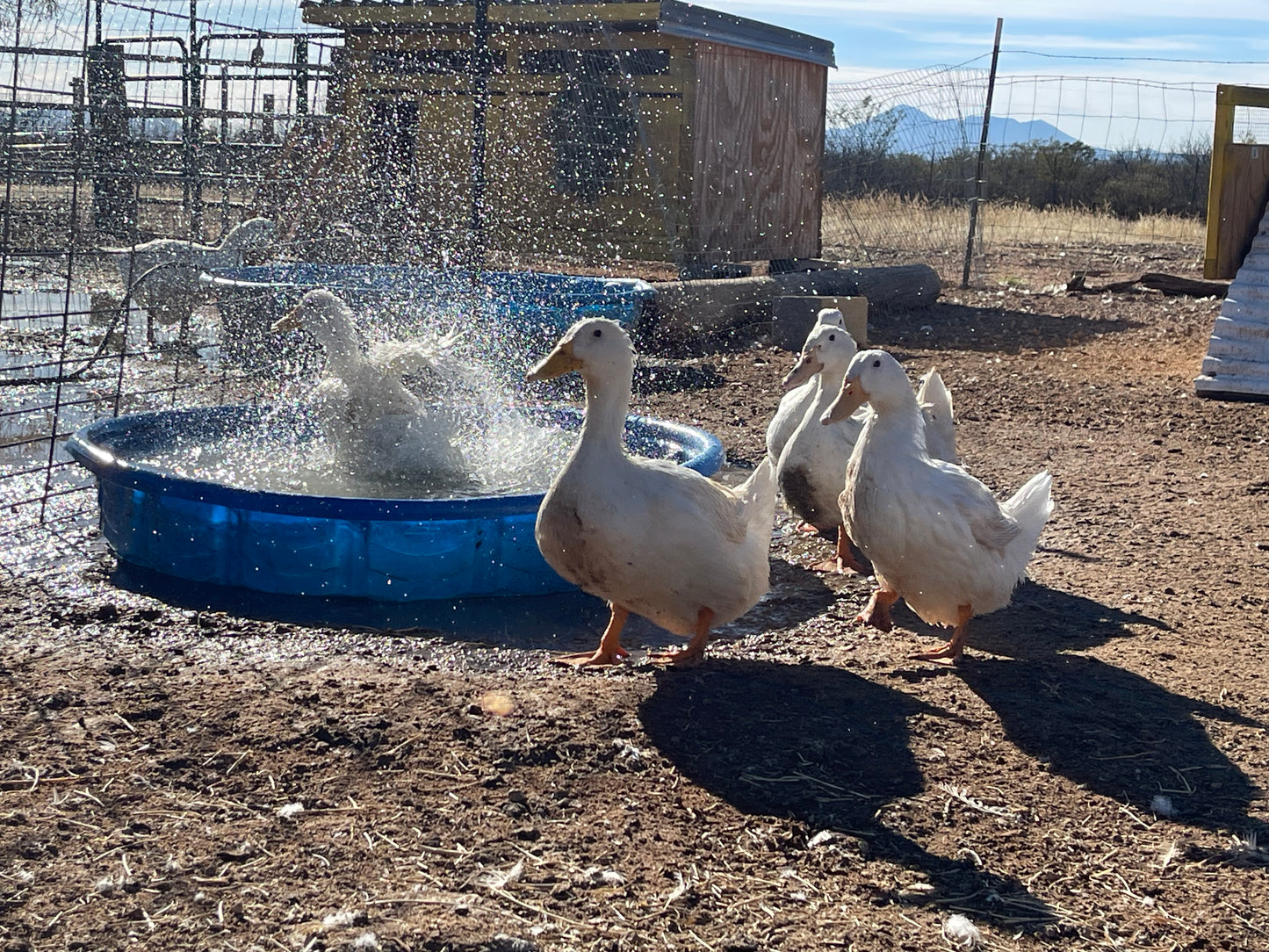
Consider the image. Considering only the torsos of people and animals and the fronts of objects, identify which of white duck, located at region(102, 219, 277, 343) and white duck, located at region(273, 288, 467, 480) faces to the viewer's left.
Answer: white duck, located at region(273, 288, 467, 480)

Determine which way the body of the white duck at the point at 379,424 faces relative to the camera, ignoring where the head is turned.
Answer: to the viewer's left

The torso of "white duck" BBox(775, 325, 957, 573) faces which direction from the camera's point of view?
to the viewer's left

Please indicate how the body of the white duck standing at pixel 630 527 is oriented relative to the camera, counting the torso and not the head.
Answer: to the viewer's left

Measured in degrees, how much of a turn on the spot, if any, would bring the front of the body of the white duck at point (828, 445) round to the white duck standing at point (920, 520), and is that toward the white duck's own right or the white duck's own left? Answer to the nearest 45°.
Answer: approximately 90° to the white duck's own left

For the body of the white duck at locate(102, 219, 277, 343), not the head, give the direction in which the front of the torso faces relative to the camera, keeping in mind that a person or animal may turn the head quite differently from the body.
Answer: to the viewer's right

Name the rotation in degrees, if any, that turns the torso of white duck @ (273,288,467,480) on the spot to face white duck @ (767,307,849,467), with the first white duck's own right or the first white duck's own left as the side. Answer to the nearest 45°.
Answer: approximately 180°

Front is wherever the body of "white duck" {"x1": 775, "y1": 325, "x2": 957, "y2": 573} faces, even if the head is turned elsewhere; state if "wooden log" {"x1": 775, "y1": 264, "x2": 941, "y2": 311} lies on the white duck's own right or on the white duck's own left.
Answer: on the white duck's own right

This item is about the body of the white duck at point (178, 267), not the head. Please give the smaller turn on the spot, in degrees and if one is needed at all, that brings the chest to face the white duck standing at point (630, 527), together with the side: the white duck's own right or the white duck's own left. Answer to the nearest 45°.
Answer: approximately 90° to the white duck's own right

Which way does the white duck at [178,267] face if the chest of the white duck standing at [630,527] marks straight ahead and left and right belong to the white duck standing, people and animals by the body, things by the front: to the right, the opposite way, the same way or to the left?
the opposite way

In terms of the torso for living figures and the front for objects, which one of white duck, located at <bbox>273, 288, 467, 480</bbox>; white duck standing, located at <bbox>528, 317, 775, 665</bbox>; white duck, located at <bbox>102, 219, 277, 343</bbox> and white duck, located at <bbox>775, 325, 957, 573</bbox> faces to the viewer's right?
white duck, located at <bbox>102, 219, 277, 343</bbox>

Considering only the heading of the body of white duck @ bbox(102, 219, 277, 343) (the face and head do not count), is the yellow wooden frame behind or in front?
in front
